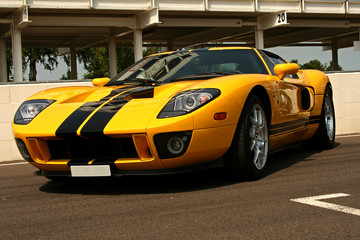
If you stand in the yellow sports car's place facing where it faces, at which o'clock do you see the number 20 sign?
The number 20 sign is roughly at 5 o'clock from the yellow sports car.

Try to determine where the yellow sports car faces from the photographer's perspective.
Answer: facing the viewer and to the left of the viewer
